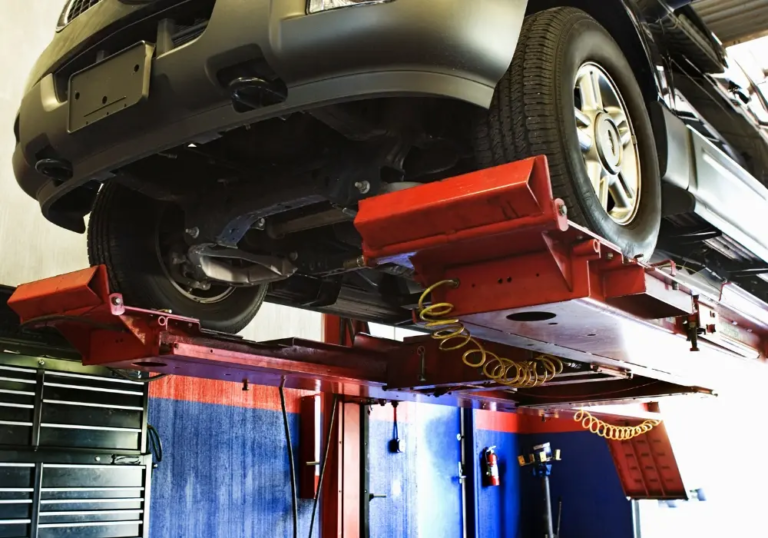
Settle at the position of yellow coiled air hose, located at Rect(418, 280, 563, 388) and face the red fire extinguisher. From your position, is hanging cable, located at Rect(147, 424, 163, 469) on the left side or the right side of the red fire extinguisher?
left

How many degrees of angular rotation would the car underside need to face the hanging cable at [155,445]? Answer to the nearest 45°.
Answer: approximately 90° to its right

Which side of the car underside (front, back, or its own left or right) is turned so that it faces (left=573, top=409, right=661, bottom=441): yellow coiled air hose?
back

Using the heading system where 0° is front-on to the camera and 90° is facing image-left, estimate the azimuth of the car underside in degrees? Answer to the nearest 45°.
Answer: approximately 45°

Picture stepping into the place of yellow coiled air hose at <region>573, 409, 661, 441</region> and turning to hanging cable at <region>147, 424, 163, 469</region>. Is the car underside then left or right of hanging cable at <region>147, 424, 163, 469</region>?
left

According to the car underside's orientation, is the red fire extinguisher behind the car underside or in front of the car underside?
behind
